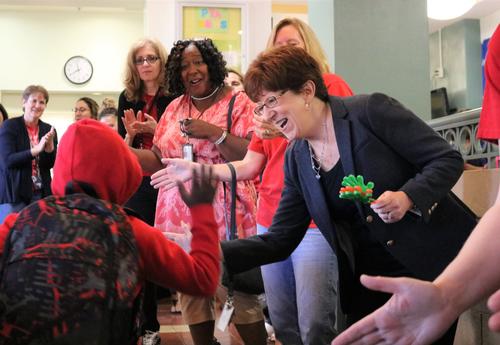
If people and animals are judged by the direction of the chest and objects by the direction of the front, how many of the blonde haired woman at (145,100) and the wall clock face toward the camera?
2

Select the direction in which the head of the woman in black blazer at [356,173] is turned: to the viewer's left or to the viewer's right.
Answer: to the viewer's left

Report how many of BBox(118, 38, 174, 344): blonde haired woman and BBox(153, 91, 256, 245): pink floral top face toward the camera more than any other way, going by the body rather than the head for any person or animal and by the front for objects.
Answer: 2

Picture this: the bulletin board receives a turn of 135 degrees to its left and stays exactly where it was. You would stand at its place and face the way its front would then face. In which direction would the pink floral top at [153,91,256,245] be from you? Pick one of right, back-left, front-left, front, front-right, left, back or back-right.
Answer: back-right

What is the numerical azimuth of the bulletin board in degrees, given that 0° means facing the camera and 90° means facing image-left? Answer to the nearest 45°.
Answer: approximately 0°

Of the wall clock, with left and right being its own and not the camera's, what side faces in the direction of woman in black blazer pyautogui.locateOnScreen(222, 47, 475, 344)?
front

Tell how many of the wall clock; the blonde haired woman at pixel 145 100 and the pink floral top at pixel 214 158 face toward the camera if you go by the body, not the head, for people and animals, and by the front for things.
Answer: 3

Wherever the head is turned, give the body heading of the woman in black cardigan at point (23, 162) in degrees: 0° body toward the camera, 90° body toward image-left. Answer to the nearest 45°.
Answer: approximately 315°

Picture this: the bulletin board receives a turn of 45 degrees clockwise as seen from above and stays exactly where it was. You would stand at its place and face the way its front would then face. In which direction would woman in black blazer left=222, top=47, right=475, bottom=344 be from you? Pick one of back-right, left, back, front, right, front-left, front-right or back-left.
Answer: front-left

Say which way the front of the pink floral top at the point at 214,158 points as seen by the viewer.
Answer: toward the camera

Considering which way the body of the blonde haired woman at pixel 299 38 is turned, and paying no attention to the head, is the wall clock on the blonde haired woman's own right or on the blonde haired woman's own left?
on the blonde haired woman's own right

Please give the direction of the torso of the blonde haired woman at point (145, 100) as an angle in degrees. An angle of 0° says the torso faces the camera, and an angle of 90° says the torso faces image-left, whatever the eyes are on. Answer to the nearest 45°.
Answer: approximately 0°
